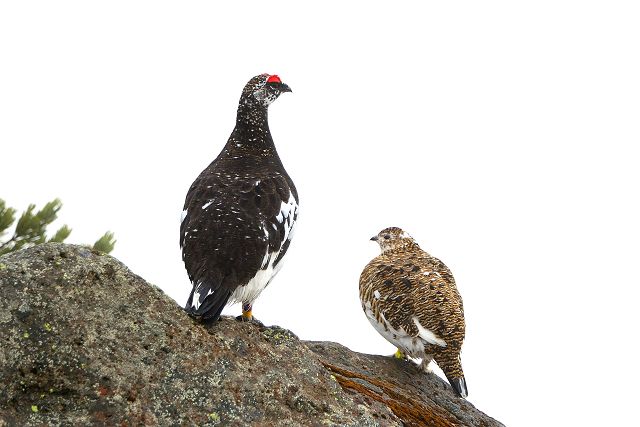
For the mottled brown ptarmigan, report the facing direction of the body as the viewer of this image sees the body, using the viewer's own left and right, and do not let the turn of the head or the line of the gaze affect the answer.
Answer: facing away from the viewer and to the left of the viewer

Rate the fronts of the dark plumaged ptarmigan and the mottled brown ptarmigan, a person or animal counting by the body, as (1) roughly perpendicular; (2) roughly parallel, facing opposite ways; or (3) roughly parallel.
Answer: roughly perpendicular

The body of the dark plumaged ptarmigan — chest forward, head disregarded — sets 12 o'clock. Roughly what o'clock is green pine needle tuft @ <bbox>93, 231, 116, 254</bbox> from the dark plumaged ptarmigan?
The green pine needle tuft is roughly at 10 o'clock from the dark plumaged ptarmigan.

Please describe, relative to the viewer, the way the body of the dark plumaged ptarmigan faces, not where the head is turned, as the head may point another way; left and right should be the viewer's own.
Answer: facing away from the viewer and to the right of the viewer
